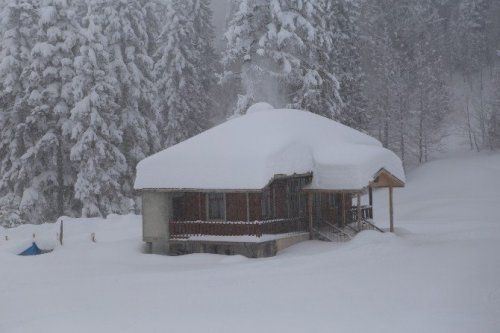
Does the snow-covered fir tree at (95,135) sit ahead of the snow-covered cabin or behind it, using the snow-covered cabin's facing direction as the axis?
behind

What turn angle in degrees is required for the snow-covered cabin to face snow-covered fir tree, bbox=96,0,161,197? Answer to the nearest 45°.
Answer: approximately 180°

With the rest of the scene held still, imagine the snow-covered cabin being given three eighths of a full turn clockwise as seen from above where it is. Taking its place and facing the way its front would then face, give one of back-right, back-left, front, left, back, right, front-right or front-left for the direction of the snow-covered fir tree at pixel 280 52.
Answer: right

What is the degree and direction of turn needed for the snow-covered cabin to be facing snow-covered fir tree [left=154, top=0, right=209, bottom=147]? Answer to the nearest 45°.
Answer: approximately 135° to its left

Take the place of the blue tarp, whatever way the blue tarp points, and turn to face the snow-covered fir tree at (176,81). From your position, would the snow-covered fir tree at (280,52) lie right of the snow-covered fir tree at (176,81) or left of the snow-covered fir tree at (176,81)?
right

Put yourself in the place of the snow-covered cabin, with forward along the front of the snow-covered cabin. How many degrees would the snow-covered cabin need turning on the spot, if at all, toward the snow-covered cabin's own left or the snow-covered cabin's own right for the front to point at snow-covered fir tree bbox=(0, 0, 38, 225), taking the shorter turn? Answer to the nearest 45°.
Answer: approximately 180°

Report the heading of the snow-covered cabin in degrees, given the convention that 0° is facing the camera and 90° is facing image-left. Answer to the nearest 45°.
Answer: approximately 315°

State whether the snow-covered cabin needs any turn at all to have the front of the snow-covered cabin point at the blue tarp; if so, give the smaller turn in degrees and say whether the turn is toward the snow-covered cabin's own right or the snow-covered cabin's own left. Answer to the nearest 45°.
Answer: approximately 135° to the snow-covered cabin's own right
